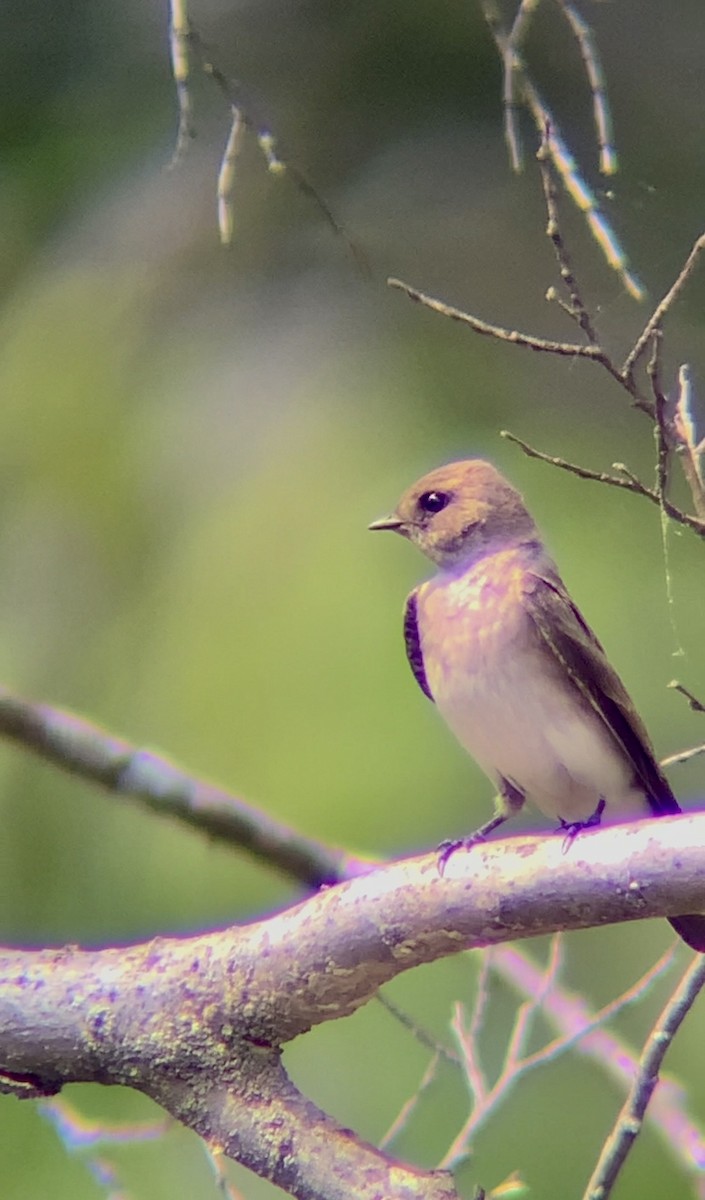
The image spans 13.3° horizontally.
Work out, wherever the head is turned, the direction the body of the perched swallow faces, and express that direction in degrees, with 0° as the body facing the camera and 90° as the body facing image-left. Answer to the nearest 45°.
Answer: approximately 45°
